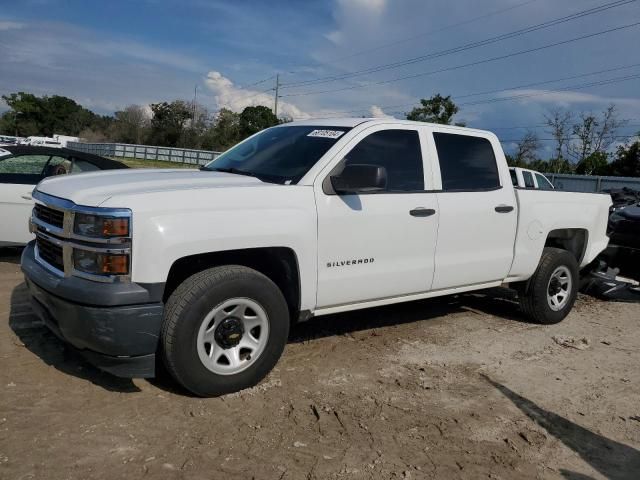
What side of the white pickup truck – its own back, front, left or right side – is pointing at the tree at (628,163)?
back

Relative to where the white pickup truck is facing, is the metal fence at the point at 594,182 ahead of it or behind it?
behind

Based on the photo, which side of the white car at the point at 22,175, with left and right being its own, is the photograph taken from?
left

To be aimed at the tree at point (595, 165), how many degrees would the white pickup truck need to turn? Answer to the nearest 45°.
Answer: approximately 180°

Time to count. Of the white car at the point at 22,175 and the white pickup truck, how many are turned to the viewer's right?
0

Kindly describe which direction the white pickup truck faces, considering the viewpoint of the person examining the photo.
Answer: facing the viewer and to the left of the viewer

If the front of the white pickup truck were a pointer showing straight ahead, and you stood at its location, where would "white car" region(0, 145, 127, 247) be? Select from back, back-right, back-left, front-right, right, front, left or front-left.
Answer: right

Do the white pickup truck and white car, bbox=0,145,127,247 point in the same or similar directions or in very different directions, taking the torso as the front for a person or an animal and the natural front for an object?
same or similar directions
